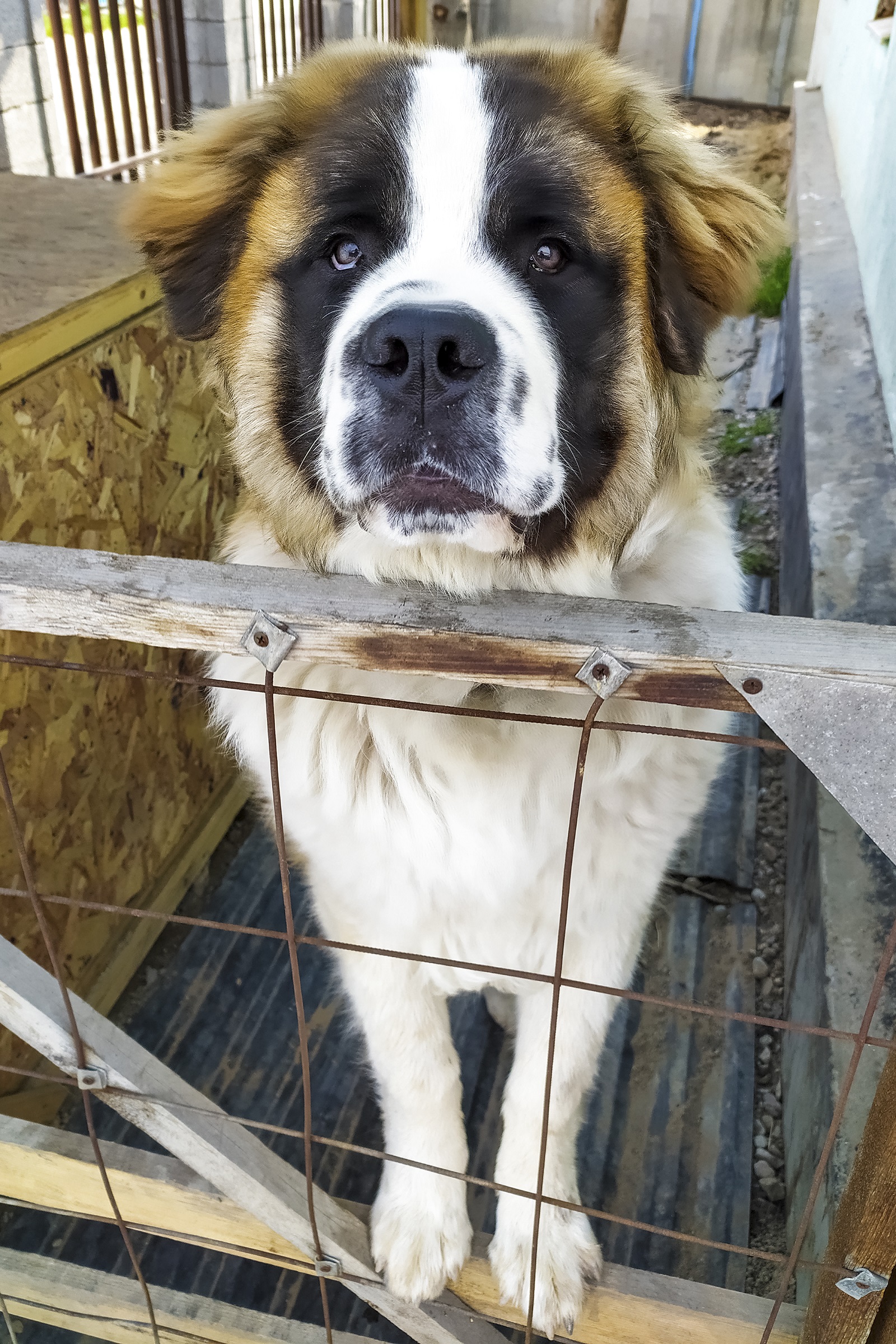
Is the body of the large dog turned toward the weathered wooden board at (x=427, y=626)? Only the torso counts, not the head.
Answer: yes

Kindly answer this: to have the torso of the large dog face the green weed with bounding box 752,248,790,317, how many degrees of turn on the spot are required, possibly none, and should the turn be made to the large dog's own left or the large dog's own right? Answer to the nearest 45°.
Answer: approximately 180°

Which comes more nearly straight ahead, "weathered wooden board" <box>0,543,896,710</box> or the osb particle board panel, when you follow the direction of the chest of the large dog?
the weathered wooden board

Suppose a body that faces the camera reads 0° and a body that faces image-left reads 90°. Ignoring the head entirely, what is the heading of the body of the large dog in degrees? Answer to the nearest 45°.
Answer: approximately 0°

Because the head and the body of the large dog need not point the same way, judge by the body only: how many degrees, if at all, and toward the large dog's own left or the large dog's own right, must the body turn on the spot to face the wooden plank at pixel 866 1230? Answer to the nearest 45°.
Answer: approximately 45° to the large dog's own left
